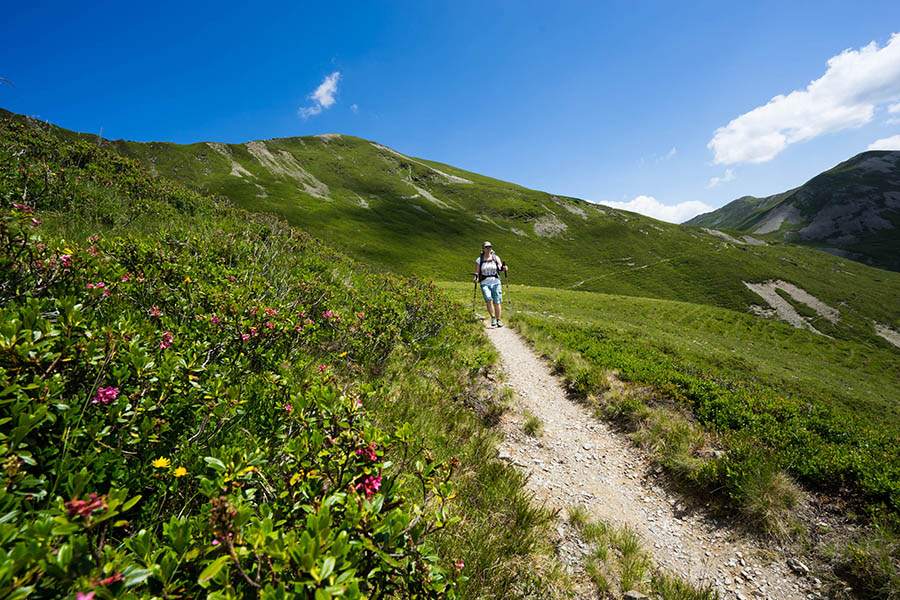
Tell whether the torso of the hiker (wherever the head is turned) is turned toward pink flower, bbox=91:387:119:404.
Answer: yes

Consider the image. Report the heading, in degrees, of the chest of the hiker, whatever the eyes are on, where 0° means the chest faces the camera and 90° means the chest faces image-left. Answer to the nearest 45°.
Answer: approximately 0°

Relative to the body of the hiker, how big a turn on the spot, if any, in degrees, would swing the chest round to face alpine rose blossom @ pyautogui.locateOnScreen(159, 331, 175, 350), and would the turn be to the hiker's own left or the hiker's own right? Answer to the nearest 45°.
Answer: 0° — they already face it

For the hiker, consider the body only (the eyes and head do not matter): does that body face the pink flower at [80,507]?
yes

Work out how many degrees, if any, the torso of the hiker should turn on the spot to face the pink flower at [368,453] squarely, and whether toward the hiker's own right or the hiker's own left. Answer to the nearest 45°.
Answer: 0° — they already face it

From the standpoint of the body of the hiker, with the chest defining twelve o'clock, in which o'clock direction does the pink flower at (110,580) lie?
The pink flower is roughly at 12 o'clock from the hiker.

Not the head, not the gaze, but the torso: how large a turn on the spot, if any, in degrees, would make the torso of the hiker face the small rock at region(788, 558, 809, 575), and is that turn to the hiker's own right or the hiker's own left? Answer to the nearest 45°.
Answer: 0° — they already face it

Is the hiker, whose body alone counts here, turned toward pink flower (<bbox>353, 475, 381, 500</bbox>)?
yes
